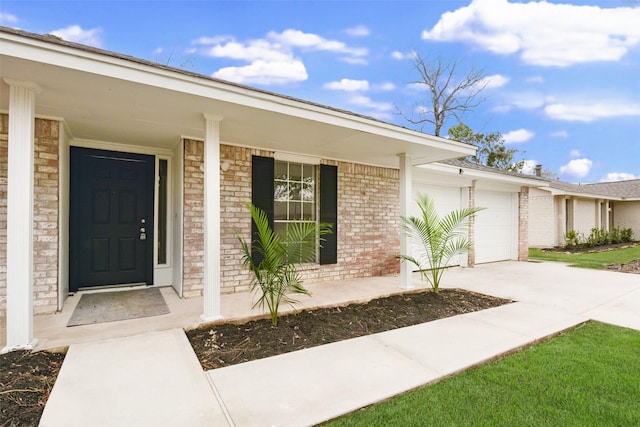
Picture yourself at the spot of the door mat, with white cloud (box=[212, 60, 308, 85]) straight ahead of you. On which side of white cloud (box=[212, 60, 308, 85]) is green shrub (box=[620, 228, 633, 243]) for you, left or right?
right

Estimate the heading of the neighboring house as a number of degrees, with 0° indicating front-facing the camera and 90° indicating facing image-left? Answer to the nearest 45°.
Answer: approximately 315°

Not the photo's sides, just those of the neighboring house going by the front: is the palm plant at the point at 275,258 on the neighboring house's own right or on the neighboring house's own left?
on the neighboring house's own right

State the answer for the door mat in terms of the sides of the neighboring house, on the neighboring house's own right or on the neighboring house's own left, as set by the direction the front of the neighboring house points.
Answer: on the neighboring house's own right

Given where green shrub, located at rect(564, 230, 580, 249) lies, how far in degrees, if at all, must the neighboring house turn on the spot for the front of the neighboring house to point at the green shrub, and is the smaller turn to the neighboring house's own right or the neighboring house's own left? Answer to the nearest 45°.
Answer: approximately 45° to the neighboring house's own right

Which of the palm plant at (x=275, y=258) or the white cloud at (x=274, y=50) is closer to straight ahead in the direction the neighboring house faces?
the palm plant

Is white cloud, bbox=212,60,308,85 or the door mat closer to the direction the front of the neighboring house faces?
the door mat

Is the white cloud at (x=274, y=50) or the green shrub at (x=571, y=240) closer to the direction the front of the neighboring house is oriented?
the green shrub
